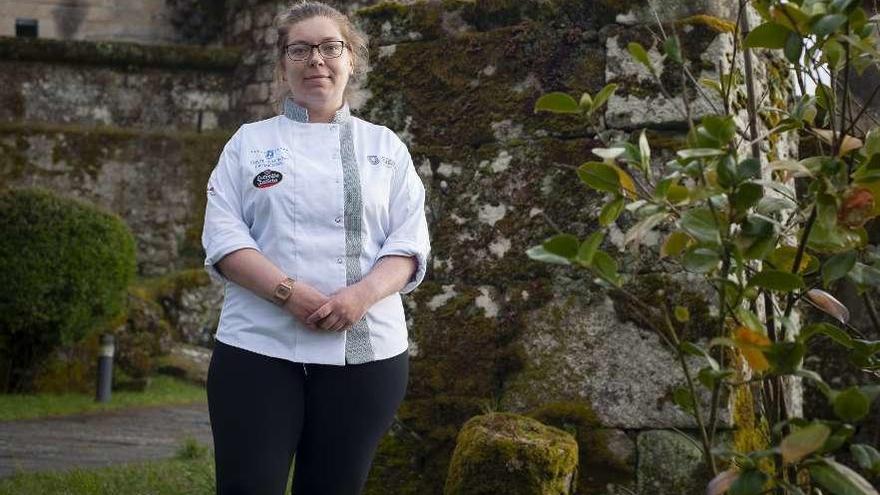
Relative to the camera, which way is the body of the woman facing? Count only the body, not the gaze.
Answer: toward the camera

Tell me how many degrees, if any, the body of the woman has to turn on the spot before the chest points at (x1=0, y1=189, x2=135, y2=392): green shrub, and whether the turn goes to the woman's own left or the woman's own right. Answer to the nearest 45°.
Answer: approximately 180°

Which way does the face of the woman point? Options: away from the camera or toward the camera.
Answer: toward the camera

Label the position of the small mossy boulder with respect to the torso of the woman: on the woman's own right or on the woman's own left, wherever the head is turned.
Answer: on the woman's own left
